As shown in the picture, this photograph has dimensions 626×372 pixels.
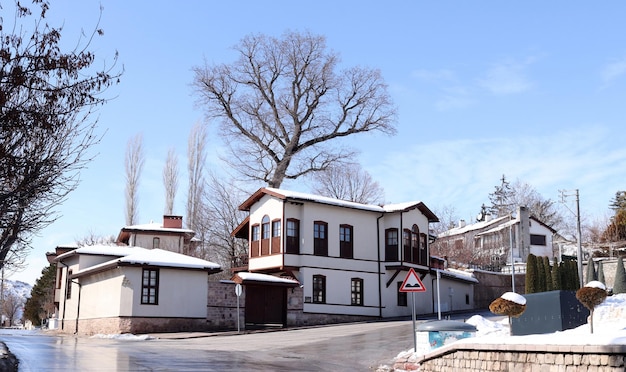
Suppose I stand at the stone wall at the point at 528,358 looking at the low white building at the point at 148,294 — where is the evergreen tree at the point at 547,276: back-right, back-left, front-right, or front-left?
front-right

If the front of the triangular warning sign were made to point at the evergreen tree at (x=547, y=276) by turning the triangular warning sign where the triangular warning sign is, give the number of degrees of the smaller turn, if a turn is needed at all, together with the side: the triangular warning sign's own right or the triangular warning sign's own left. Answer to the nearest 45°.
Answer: approximately 180°

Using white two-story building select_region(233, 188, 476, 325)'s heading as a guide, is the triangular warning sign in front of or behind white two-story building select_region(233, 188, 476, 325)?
in front

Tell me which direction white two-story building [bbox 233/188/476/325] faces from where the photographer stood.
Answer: facing the viewer and to the right of the viewer

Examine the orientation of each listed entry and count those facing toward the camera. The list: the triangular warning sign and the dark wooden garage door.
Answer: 2

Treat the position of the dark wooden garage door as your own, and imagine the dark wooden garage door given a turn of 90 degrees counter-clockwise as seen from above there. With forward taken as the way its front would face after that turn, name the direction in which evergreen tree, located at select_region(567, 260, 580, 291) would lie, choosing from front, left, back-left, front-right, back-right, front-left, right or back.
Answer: front

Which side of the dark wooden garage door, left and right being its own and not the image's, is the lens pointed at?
front

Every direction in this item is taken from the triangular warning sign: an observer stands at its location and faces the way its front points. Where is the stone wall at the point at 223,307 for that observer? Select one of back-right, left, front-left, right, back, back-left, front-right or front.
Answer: back-right

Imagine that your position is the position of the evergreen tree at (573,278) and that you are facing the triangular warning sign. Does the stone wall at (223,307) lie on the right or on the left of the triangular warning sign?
right

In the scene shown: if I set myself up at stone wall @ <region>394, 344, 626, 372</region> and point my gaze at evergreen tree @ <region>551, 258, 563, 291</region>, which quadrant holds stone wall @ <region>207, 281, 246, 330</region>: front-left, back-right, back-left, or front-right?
front-left

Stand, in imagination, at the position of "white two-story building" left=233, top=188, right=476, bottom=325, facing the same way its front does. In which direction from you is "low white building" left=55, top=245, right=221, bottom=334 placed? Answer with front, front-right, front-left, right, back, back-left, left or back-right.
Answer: right

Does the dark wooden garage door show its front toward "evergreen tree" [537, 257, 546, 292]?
no

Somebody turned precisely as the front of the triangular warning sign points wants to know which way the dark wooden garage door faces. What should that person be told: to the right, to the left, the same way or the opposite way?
the same way

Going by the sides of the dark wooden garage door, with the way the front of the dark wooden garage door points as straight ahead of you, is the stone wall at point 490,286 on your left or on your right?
on your left

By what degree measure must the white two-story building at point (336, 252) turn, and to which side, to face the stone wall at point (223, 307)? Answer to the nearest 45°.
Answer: approximately 90° to its right

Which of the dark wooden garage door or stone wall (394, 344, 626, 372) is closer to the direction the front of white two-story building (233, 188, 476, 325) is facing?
the stone wall

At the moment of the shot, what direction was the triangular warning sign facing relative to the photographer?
facing the viewer
